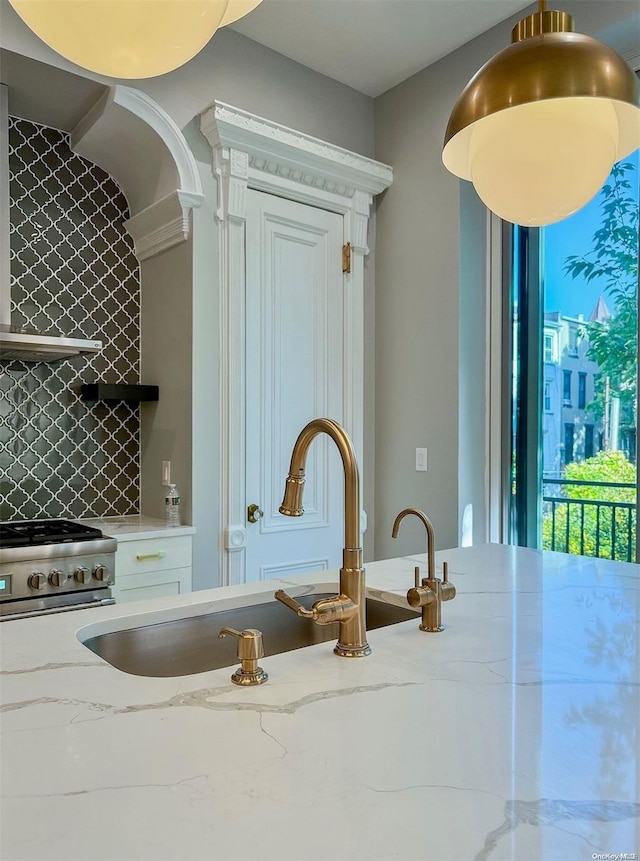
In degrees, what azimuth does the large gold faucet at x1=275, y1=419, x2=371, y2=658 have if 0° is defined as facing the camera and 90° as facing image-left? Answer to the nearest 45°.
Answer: approximately 135°

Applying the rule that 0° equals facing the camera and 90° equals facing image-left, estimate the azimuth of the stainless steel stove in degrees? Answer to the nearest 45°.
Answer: approximately 315°
